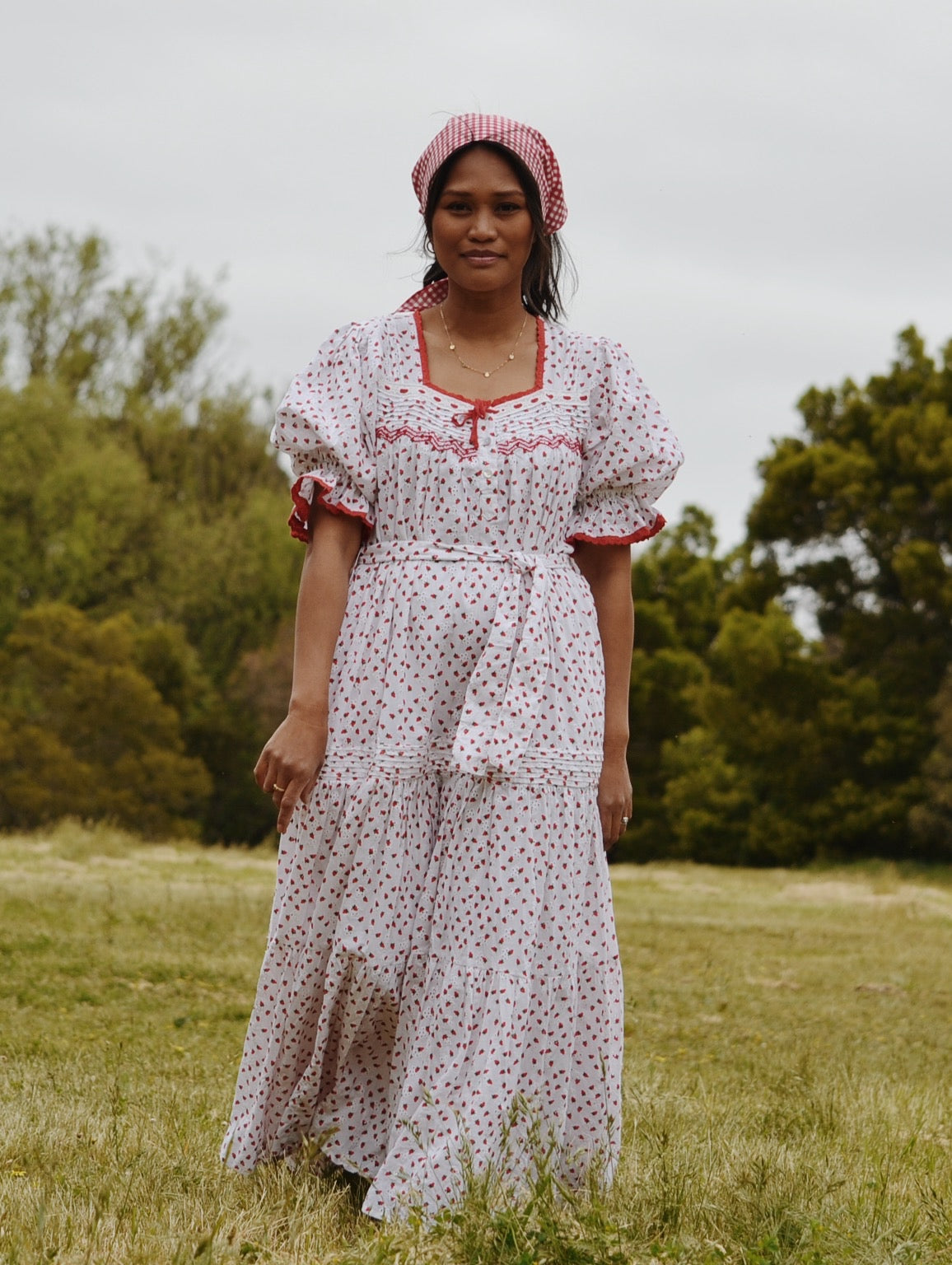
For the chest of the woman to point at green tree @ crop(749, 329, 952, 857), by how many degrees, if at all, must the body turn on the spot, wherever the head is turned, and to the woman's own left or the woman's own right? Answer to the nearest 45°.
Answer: approximately 180°

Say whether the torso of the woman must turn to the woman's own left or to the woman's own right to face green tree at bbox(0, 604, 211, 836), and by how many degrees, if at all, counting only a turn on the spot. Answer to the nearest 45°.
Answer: approximately 180°

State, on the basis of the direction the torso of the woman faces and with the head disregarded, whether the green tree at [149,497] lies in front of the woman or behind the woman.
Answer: behind

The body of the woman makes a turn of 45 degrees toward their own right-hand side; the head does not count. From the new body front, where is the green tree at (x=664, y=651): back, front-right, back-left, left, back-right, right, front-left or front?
back-right

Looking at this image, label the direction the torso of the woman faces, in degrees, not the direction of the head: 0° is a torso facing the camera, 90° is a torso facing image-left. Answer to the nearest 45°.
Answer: approximately 0°
